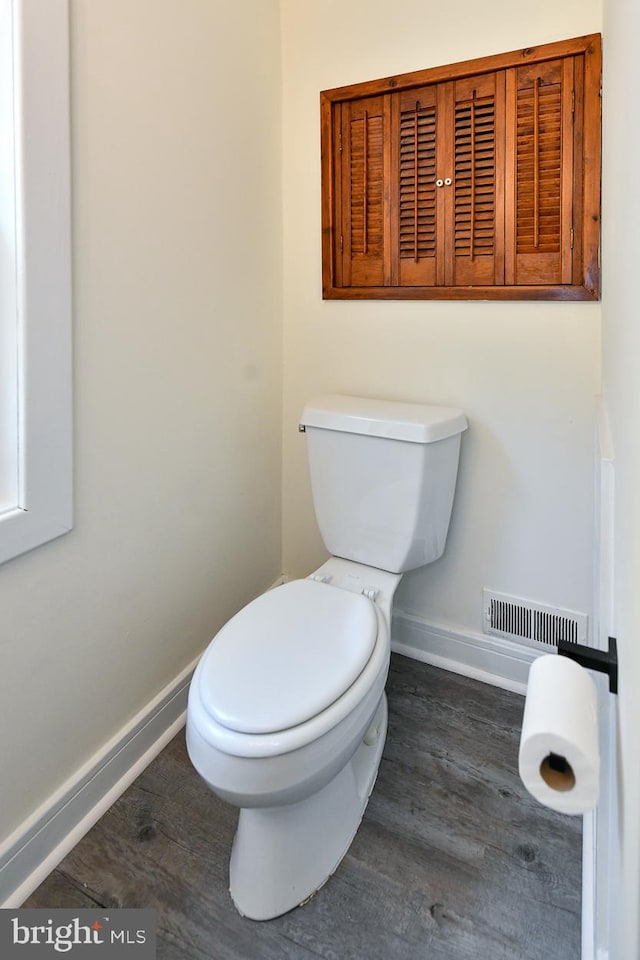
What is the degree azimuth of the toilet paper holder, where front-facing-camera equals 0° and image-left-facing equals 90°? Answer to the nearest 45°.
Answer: approximately 90°

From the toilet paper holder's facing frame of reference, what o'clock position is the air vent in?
The air vent is roughly at 3 o'clock from the toilet paper holder.

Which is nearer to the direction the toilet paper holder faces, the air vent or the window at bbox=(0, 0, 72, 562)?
the window

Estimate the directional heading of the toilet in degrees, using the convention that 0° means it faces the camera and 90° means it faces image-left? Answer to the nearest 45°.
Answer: approximately 45°

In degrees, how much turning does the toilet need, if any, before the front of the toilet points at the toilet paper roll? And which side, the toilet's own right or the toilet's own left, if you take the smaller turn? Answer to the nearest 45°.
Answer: approximately 45° to the toilet's own left
